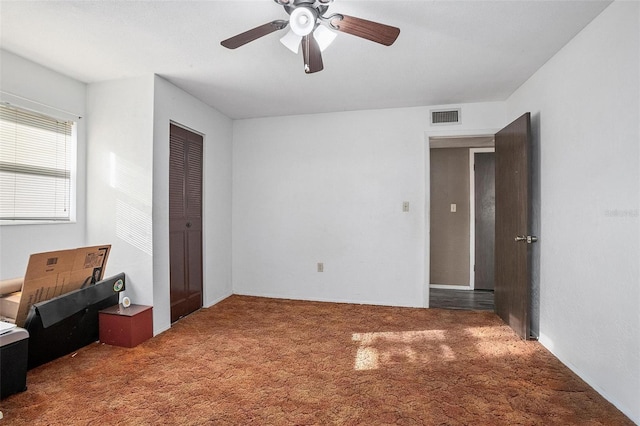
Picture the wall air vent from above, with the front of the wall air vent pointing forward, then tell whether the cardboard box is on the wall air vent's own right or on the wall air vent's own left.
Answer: on the wall air vent's own right

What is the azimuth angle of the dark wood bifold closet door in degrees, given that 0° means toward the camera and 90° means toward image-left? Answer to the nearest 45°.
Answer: approximately 315°

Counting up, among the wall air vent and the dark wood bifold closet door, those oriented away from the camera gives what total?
0

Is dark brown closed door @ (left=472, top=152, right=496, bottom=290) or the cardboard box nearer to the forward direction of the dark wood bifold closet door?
the dark brown closed door

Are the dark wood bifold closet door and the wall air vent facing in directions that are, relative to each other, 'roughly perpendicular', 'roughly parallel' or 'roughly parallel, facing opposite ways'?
roughly perpendicular

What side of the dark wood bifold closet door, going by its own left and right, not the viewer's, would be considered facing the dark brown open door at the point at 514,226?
front

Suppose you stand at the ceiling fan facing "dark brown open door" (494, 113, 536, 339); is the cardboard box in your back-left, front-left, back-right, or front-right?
back-left

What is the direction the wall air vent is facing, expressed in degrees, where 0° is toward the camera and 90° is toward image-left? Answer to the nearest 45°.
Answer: approximately 0°

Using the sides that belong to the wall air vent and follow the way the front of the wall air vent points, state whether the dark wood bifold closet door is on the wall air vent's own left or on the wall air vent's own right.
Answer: on the wall air vent's own right

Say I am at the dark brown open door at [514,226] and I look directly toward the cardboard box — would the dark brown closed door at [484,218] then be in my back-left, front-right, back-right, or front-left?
back-right

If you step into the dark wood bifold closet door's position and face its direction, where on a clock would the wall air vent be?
The wall air vent is roughly at 11 o'clock from the dark wood bifold closet door.

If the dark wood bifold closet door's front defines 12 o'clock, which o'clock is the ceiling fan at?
The ceiling fan is roughly at 1 o'clock from the dark wood bifold closet door.

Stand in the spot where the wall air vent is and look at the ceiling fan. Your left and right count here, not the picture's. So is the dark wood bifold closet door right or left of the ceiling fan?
right

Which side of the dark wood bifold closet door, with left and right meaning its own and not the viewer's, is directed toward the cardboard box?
right

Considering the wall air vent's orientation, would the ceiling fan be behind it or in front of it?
in front
